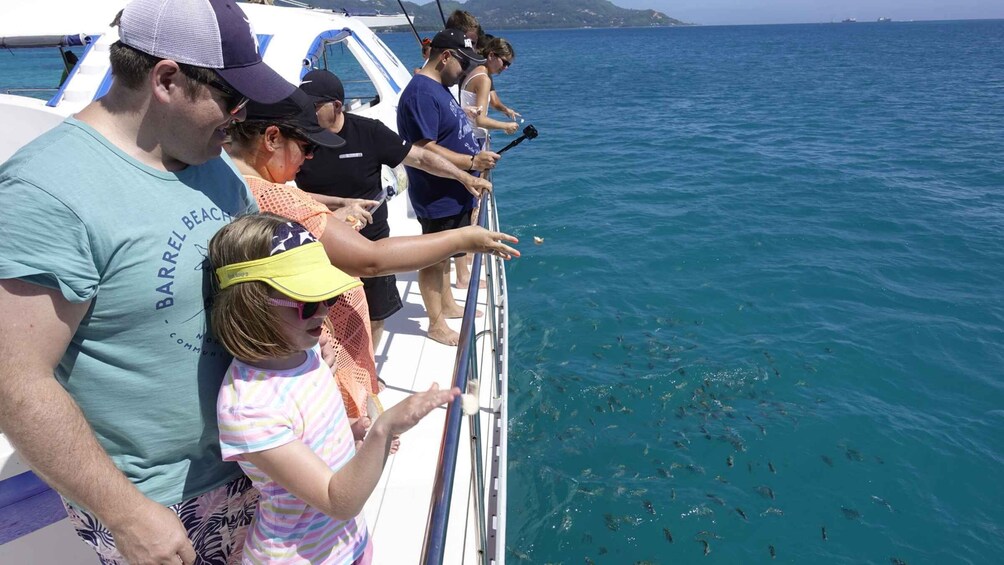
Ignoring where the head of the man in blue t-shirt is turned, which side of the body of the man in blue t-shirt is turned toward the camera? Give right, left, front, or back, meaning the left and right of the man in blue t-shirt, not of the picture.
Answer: right

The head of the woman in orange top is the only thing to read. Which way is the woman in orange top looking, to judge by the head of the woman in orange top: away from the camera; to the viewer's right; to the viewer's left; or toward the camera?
to the viewer's right

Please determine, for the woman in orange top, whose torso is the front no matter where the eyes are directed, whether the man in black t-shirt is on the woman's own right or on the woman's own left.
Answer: on the woman's own left

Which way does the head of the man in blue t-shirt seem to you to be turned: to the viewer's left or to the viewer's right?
to the viewer's right

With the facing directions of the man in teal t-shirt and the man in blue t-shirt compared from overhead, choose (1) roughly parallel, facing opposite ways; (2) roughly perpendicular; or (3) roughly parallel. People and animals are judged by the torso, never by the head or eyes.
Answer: roughly parallel

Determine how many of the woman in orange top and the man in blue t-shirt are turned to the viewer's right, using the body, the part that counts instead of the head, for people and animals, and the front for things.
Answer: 2

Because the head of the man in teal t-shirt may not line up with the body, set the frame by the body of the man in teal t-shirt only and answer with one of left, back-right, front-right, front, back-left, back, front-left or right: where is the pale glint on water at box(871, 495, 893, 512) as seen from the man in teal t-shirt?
front-left

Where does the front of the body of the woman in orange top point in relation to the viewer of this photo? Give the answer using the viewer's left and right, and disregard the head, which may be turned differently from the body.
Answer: facing to the right of the viewer

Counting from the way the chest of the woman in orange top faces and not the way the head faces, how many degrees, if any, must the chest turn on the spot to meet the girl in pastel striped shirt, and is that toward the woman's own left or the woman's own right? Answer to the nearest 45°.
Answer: approximately 90° to the woman's own right

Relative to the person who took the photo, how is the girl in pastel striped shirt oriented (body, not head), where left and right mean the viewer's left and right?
facing the viewer and to the right of the viewer
